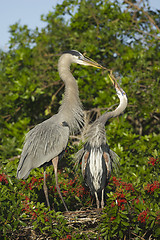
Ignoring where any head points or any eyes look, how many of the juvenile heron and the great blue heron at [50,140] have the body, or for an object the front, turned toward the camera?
1

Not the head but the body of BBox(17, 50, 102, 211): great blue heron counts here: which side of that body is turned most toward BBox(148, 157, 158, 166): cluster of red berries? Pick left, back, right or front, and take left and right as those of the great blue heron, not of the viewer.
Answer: front

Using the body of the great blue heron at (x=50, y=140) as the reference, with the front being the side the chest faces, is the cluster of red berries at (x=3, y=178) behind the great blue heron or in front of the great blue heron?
behind

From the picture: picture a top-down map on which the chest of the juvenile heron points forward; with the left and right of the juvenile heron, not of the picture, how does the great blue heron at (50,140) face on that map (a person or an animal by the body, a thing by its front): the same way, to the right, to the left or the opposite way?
to the left

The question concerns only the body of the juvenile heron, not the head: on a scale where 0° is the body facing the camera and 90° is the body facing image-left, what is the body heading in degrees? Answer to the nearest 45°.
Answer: approximately 0°

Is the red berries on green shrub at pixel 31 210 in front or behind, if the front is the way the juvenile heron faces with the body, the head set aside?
in front

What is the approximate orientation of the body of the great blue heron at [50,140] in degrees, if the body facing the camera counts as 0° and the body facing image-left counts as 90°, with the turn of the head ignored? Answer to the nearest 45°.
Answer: approximately 270°

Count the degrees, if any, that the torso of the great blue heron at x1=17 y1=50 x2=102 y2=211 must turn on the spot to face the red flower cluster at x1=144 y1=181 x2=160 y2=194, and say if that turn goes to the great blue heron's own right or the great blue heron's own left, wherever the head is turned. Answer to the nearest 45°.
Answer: approximately 45° to the great blue heron's own right
